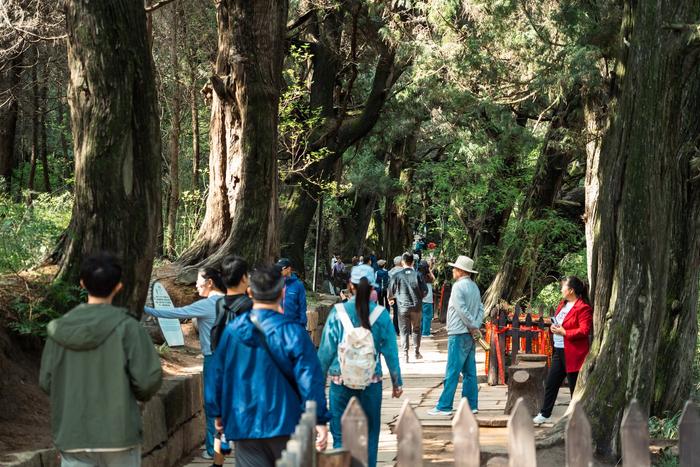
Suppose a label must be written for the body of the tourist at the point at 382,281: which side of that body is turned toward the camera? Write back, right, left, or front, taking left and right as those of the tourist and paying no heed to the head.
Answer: back

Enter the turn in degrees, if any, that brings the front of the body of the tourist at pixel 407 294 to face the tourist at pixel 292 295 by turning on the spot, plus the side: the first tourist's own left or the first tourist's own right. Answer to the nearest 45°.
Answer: approximately 180°

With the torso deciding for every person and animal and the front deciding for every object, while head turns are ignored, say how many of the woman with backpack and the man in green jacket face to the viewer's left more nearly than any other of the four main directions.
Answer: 0

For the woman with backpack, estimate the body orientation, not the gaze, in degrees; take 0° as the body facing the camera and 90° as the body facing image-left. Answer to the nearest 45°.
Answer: approximately 180°

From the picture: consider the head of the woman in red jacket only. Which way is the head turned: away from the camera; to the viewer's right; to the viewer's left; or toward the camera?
to the viewer's left

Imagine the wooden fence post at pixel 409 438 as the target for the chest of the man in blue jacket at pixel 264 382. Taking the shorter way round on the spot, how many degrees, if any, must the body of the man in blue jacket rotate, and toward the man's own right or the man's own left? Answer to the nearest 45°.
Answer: approximately 135° to the man's own right

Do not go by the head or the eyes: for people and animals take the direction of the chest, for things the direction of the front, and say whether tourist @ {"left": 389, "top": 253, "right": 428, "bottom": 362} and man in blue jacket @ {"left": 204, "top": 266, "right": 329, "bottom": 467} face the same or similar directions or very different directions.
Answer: same or similar directions

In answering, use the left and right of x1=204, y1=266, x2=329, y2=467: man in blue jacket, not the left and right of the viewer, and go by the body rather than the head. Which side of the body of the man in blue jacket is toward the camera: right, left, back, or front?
back

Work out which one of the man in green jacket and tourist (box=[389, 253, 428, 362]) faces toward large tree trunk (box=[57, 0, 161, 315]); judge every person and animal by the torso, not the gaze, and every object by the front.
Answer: the man in green jacket

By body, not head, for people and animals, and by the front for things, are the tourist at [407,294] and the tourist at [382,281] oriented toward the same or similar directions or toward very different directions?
same or similar directions

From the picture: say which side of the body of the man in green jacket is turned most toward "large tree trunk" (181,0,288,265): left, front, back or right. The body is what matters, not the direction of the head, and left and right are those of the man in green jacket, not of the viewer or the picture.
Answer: front

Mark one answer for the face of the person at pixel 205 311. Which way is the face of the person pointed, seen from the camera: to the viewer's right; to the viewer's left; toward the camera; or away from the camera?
to the viewer's left

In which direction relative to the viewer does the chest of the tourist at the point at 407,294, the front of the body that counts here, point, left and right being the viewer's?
facing away from the viewer

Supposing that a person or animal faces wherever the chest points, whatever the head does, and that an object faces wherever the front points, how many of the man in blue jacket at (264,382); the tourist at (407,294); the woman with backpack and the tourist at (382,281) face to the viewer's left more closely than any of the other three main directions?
0

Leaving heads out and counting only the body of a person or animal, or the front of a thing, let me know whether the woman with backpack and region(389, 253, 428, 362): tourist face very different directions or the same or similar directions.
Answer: same or similar directions

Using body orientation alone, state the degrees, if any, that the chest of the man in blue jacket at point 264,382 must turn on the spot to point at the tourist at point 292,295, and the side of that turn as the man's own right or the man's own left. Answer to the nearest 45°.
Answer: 0° — they already face them

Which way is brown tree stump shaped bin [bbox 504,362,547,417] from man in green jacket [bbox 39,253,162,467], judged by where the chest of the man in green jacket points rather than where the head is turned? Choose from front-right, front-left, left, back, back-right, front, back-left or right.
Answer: front-right

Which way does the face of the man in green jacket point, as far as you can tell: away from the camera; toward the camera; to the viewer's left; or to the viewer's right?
away from the camera

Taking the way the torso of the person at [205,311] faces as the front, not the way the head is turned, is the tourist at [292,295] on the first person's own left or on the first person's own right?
on the first person's own right

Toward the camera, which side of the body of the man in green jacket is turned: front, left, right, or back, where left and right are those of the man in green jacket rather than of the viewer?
back

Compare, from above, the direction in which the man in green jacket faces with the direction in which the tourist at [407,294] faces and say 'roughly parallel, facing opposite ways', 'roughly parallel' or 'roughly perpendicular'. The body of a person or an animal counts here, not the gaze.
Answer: roughly parallel
